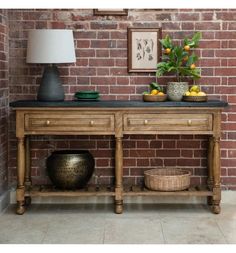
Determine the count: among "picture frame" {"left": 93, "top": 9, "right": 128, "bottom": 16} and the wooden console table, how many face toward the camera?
2

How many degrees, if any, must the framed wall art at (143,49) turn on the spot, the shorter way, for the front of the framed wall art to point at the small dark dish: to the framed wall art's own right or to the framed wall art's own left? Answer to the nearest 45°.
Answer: approximately 45° to the framed wall art's own right

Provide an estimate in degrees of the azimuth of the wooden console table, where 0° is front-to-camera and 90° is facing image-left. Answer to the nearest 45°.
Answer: approximately 0°

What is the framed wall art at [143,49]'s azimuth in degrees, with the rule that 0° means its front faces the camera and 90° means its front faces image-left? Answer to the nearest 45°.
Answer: approximately 0°
